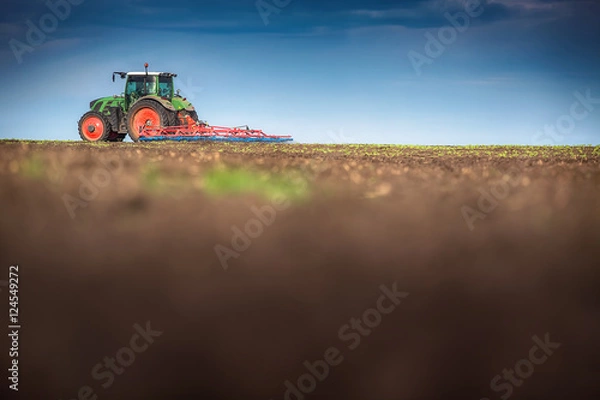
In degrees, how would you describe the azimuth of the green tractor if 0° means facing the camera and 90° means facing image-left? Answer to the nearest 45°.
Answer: approximately 135°

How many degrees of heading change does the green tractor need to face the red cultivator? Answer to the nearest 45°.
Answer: approximately 180°
